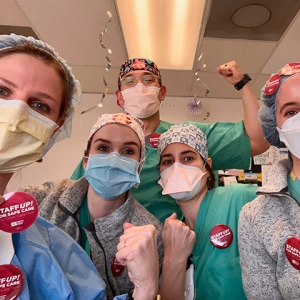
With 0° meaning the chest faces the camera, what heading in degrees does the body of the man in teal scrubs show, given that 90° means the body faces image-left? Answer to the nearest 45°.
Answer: approximately 0°
